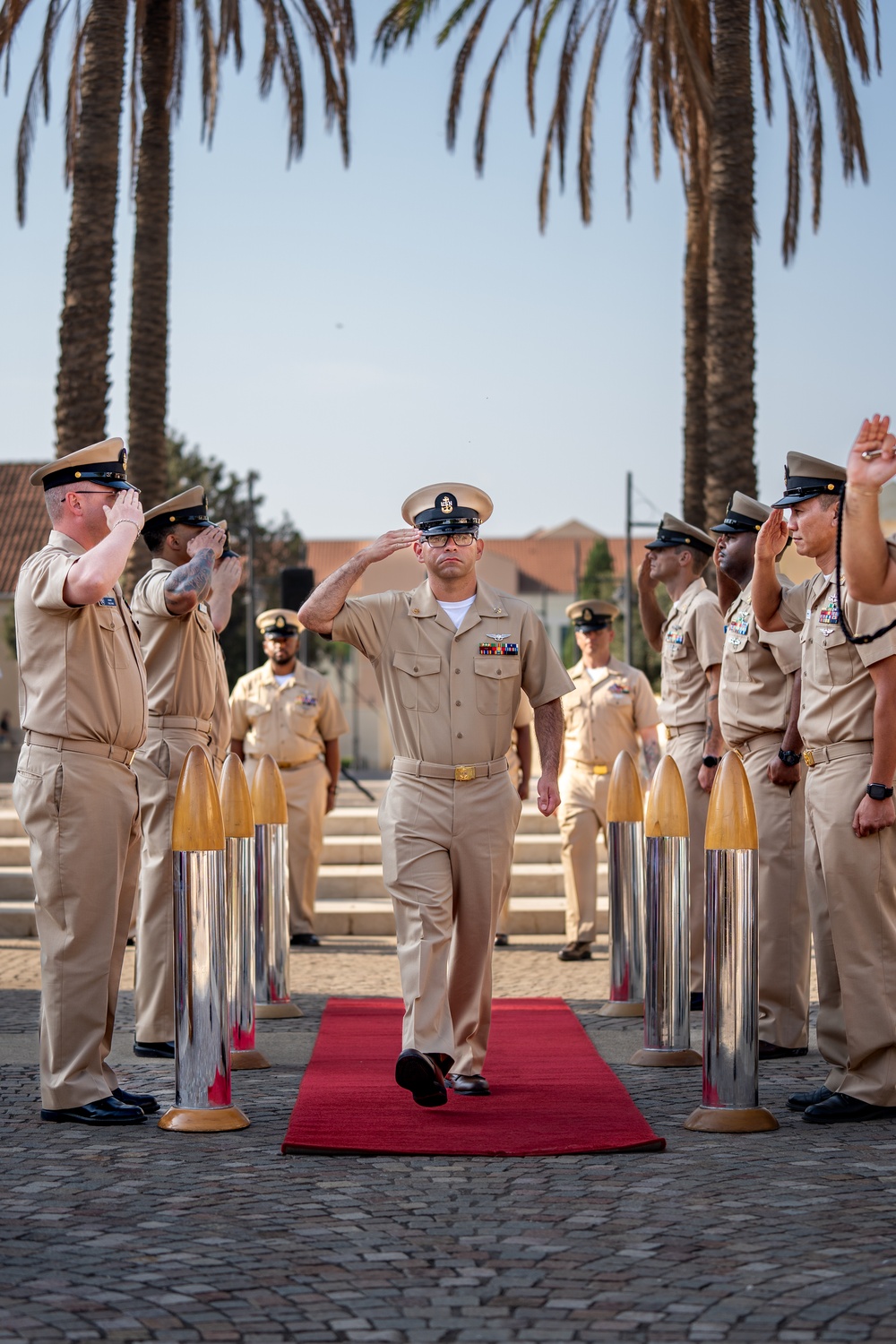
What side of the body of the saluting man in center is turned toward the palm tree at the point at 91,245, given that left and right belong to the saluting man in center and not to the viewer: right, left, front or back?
back

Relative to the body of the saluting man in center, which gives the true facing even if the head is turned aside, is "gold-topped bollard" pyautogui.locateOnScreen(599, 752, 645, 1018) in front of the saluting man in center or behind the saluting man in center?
behind

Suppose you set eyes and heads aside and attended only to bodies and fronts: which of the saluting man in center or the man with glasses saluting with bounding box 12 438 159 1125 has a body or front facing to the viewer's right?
the man with glasses saluting

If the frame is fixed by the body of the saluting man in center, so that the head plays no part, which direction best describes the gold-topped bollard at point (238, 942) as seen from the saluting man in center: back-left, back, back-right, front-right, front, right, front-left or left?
back-right

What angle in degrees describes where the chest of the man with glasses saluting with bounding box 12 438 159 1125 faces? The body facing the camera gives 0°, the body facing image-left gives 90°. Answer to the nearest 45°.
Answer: approximately 270°

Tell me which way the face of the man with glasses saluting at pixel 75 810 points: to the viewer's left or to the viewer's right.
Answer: to the viewer's right

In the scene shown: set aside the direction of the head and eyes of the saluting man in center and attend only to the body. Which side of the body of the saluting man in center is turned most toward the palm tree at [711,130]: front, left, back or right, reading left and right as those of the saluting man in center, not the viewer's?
back

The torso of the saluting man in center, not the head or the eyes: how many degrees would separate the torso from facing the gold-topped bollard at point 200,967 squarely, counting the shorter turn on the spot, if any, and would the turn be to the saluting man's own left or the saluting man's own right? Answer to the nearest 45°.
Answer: approximately 45° to the saluting man's own right

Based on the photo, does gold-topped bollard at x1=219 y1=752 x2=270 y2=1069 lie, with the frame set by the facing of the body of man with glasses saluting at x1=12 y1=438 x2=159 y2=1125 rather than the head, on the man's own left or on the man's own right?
on the man's own left

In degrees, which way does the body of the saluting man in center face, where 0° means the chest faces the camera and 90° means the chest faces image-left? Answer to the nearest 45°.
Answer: approximately 0°

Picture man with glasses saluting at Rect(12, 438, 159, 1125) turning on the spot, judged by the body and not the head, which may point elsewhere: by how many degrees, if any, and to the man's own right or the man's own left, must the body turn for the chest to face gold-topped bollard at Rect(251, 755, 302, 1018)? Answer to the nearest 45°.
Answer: approximately 90° to the man's own left

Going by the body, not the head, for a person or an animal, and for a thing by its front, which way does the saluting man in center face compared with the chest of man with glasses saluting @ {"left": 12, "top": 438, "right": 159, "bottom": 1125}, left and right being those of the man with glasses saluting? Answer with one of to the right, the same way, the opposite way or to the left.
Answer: to the right
